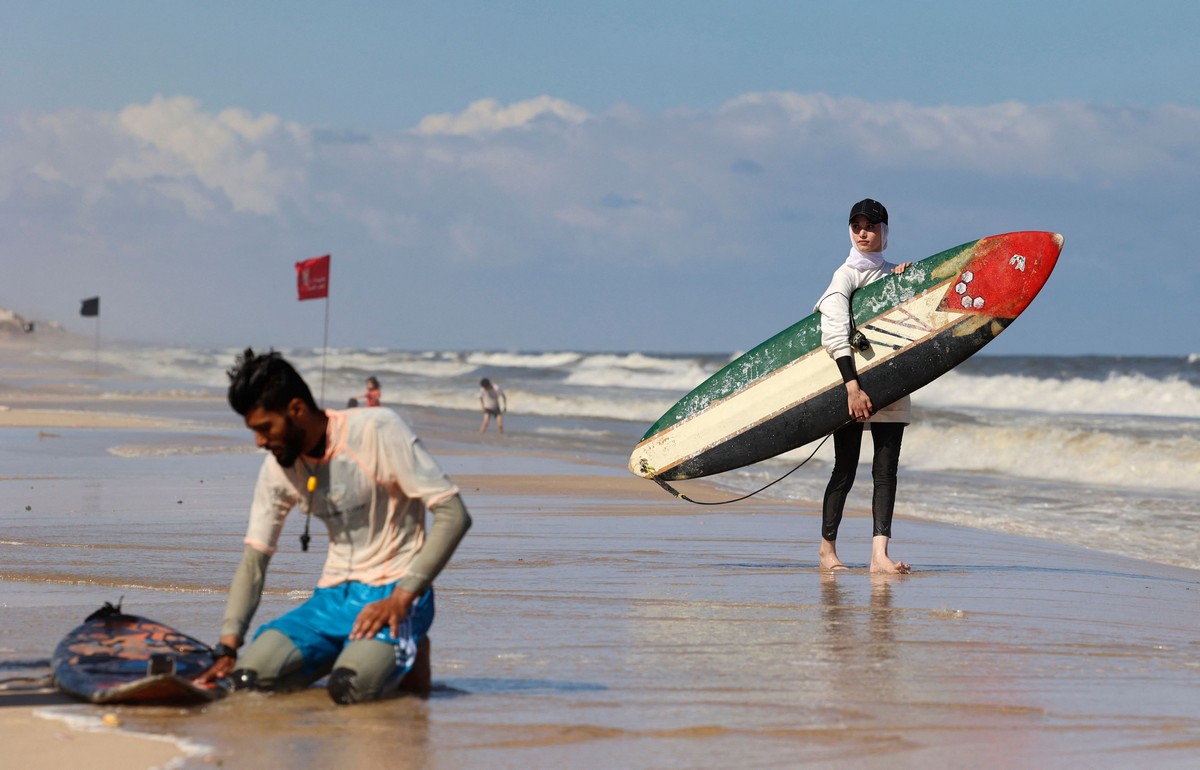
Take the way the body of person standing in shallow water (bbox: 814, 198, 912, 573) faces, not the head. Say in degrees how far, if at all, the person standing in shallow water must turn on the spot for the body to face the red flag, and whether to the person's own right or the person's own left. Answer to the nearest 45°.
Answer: approximately 180°

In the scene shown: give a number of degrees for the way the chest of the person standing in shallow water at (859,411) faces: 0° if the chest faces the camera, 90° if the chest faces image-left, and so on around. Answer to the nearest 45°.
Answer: approximately 315°

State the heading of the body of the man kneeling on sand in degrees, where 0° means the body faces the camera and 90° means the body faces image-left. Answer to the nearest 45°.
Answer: approximately 45°

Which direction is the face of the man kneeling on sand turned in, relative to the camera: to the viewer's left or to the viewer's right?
to the viewer's left

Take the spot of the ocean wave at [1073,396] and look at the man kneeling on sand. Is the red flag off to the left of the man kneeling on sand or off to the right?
right

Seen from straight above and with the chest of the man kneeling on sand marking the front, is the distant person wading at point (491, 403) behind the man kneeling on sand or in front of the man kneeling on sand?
behind

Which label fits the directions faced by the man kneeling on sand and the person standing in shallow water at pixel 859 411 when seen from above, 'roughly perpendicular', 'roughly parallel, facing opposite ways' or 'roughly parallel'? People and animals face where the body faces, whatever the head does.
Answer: roughly perpendicular

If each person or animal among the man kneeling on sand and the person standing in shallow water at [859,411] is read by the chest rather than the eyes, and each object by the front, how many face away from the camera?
0

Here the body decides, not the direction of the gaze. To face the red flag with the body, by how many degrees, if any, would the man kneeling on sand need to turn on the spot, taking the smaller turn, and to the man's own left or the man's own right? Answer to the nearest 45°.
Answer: approximately 135° to the man's own right

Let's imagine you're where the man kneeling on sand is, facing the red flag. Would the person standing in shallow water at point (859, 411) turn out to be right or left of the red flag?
right

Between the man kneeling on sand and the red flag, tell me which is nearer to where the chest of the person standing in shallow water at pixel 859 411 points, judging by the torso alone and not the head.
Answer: the man kneeling on sand

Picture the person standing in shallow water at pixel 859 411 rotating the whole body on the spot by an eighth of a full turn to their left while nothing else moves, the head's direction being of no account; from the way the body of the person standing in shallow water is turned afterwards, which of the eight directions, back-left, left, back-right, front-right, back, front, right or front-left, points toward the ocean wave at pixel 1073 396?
left

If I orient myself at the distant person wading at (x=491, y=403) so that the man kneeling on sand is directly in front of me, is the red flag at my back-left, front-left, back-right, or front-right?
back-right

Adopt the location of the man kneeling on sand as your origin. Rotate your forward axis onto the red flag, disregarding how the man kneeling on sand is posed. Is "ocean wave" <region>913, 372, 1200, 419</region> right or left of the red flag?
right

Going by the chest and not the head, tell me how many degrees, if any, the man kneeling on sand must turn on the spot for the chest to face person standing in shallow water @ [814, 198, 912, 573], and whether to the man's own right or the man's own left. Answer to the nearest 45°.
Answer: approximately 180°
